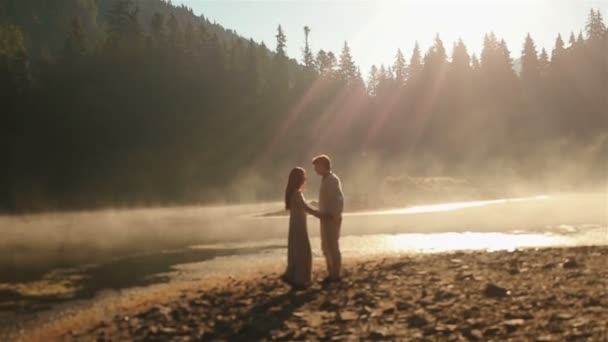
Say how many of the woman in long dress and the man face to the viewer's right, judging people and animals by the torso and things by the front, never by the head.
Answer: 1

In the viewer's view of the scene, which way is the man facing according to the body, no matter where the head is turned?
to the viewer's left

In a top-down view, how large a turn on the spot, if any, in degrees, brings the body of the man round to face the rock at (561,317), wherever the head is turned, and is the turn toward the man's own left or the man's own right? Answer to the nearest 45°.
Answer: approximately 135° to the man's own left

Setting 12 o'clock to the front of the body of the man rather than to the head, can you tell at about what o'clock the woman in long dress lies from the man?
The woman in long dress is roughly at 12 o'clock from the man.

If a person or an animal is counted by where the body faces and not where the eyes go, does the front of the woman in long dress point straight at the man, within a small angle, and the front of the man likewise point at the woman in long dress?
yes

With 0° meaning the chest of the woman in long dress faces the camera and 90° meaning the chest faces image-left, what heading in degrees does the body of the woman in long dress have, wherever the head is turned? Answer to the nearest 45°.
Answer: approximately 270°

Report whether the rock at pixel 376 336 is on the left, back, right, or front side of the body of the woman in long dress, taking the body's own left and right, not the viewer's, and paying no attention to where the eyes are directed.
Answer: right

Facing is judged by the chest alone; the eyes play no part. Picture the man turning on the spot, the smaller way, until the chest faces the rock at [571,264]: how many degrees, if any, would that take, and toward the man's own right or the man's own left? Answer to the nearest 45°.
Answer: approximately 180°

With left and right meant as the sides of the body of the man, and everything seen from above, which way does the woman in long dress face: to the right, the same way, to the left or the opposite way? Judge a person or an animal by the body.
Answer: the opposite way

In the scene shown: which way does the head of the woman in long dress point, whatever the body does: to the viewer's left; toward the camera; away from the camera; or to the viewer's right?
to the viewer's right
